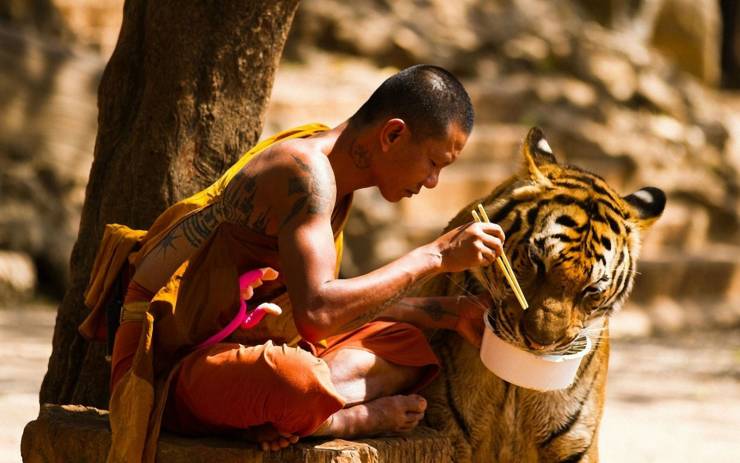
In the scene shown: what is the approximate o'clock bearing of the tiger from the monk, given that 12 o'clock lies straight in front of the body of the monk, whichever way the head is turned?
The tiger is roughly at 11 o'clock from the monk.

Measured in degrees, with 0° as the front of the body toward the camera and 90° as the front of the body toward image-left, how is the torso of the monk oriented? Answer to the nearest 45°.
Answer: approximately 270°

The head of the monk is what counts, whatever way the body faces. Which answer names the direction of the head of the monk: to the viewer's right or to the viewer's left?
to the viewer's right

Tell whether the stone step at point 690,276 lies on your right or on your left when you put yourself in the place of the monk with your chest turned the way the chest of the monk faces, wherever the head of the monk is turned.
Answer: on your left

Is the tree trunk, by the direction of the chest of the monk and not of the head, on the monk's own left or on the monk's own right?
on the monk's own left

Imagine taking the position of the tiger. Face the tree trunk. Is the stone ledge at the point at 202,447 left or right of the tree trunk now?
left
